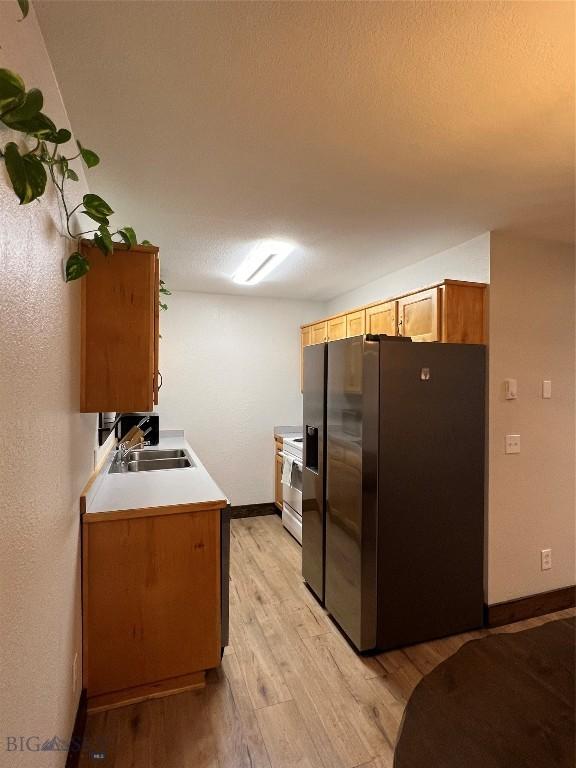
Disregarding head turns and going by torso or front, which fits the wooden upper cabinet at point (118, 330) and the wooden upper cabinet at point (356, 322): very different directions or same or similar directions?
very different directions

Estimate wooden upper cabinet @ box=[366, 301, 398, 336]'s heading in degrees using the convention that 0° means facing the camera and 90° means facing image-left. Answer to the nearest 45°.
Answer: approximately 45°

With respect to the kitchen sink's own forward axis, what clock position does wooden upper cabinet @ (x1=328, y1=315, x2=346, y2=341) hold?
The wooden upper cabinet is roughly at 12 o'clock from the kitchen sink.

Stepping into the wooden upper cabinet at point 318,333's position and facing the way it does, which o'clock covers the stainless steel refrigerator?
The stainless steel refrigerator is roughly at 10 o'clock from the wooden upper cabinet.

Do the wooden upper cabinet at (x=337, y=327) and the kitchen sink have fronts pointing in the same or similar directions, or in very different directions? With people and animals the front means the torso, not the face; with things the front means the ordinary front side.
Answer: very different directions

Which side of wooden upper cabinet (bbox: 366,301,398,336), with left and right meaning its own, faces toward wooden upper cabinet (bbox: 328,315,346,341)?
right

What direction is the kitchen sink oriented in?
to the viewer's right

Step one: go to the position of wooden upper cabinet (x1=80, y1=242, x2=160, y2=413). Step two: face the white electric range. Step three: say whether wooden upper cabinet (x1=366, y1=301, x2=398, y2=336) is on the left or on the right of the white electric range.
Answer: right

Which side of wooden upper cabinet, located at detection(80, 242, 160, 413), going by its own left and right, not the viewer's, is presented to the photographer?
right
